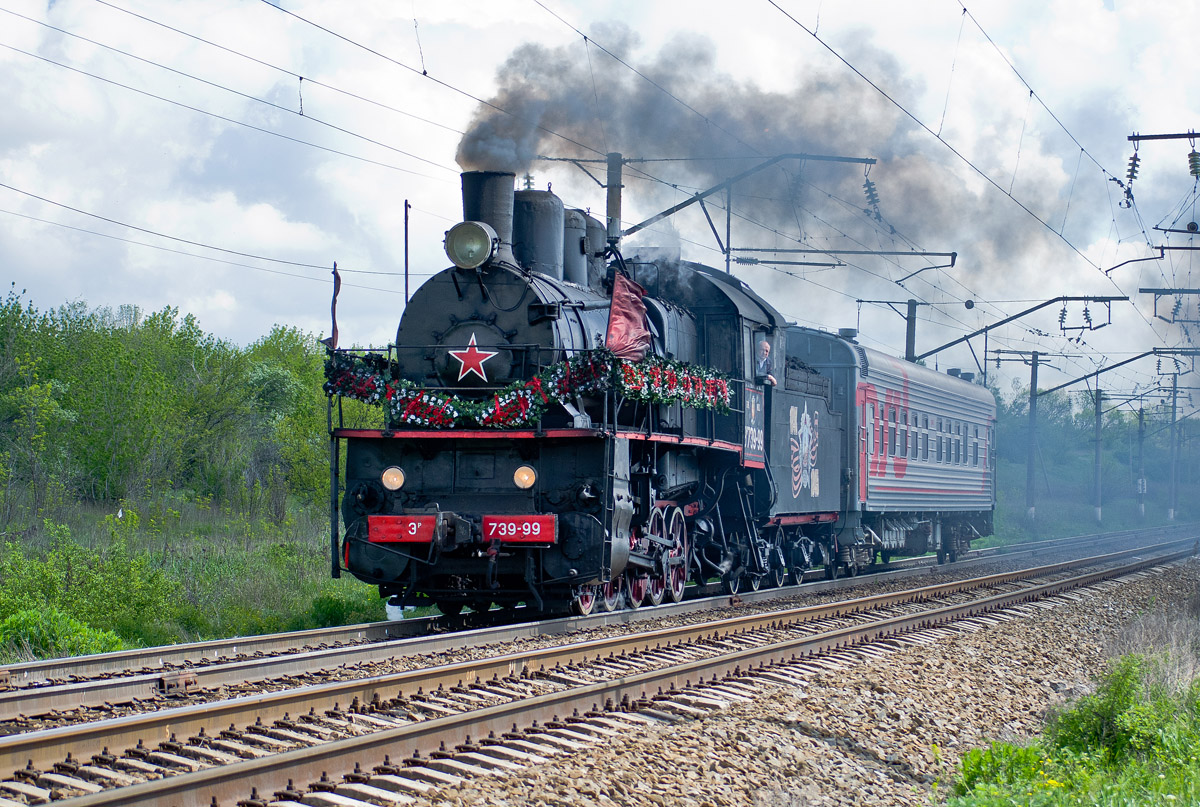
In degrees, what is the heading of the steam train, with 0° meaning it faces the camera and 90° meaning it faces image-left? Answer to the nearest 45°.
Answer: approximately 45°

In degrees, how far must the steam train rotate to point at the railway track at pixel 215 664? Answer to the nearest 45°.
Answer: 0° — it already faces it

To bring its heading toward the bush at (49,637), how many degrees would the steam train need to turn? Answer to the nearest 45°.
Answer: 0° — it already faces it

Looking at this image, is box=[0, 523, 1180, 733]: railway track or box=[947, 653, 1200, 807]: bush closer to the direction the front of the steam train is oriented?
the railway track

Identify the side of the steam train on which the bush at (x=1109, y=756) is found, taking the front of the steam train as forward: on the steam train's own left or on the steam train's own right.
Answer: on the steam train's own left

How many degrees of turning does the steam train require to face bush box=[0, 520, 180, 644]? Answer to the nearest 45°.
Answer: approximately 45° to its right

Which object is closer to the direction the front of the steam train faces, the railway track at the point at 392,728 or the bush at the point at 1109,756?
the railway track

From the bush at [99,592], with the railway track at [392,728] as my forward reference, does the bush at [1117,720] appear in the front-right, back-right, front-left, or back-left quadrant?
front-left

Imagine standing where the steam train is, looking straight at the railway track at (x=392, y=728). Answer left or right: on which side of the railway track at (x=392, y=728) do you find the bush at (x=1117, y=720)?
left

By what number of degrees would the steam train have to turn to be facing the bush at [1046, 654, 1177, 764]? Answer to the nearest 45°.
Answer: approximately 90° to its left
